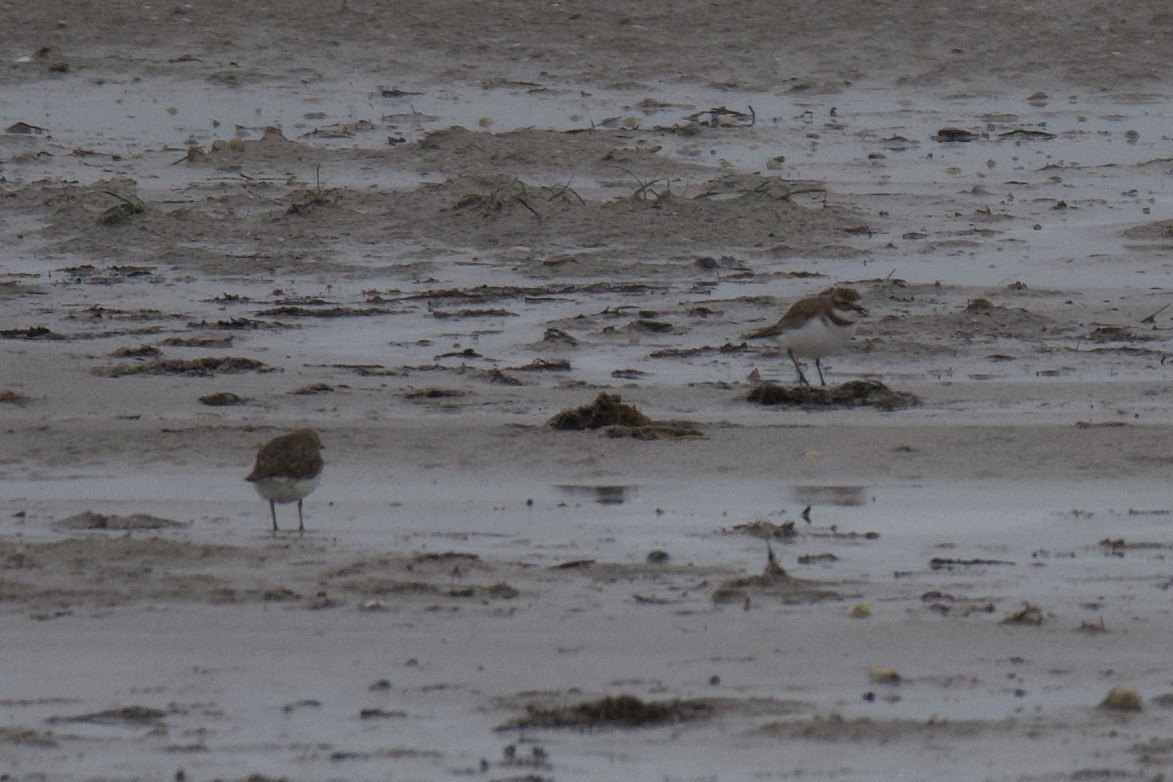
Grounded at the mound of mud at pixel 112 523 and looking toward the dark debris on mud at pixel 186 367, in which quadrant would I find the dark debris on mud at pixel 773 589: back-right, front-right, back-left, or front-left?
back-right

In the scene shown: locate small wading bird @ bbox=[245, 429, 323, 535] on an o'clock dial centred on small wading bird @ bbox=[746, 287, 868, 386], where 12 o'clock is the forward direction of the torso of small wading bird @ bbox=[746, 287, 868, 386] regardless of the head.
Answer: small wading bird @ bbox=[245, 429, 323, 535] is roughly at 4 o'clock from small wading bird @ bbox=[746, 287, 868, 386].

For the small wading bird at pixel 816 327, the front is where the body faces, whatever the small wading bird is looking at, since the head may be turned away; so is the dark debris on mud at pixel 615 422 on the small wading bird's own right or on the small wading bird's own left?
on the small wading bird's own right

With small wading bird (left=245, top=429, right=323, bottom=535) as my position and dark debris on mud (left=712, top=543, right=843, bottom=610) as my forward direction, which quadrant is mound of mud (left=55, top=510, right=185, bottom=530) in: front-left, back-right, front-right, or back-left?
back-right

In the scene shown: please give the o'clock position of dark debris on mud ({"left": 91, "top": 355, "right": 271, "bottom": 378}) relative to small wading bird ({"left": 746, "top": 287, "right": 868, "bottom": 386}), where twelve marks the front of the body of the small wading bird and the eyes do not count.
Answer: The dark debris on mud is roughly at 6 o'clock from the small wading bird.

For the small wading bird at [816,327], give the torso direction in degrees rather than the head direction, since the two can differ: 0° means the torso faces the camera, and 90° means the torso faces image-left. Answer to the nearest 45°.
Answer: approximately 270°

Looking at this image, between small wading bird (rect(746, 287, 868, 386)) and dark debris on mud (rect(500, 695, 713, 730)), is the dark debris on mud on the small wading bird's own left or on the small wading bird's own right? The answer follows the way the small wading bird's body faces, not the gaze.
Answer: on the small wading bird's own right

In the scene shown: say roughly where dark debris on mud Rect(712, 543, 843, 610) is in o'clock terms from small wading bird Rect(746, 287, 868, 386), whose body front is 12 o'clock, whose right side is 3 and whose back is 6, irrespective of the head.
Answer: The dark debris on mud is roughly at 3 o'clock from the small wading bird.
